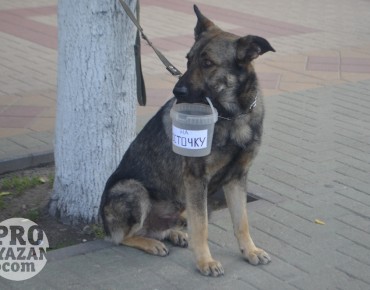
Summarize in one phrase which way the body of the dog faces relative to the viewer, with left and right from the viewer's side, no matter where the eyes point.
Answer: facing the viewer and to the right of the viewer

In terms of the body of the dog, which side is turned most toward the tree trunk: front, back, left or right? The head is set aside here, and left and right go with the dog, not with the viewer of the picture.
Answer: back

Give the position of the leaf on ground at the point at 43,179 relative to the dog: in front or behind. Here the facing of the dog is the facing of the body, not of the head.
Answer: behind
